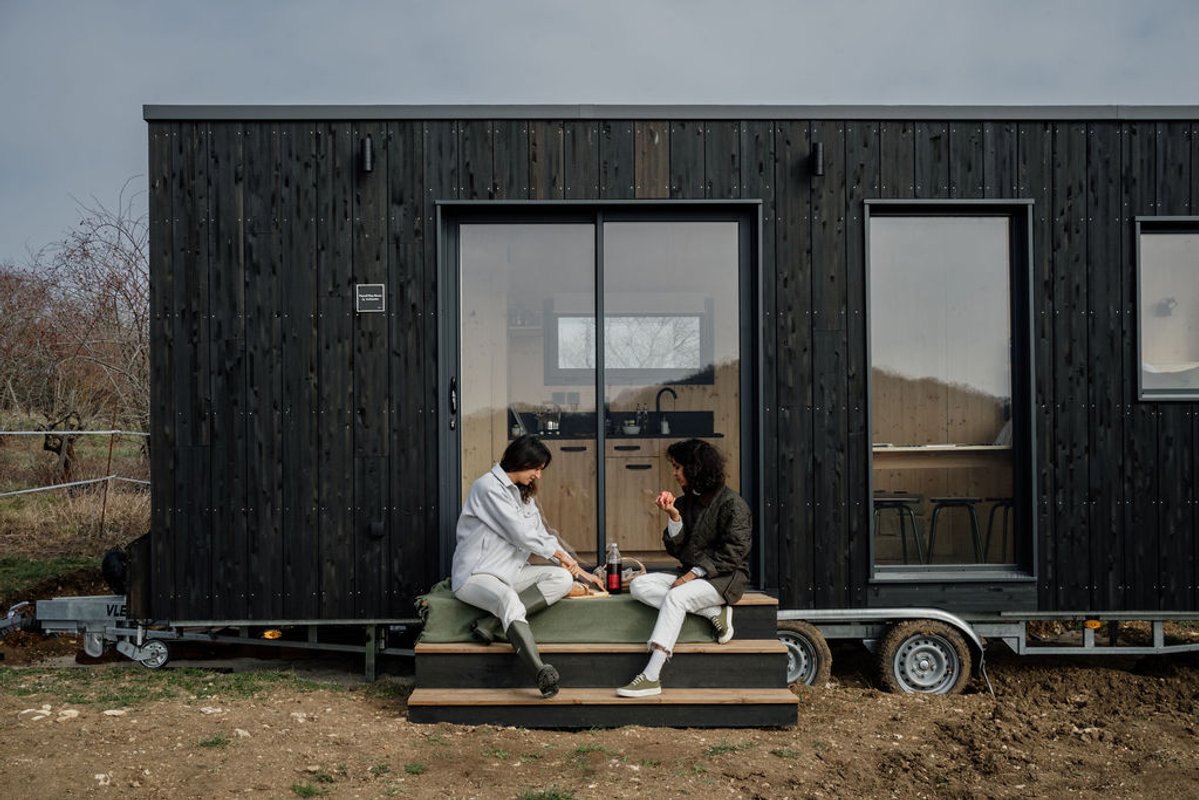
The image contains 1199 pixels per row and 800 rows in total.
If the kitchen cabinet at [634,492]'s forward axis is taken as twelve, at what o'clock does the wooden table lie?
The wooden table is roughly at 9 o'clock from the kitchen cabinet.

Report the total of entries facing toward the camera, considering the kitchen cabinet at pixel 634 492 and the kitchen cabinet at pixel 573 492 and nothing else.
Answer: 2

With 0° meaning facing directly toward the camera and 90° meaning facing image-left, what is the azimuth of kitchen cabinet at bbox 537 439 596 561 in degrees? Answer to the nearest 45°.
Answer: approximately 0°

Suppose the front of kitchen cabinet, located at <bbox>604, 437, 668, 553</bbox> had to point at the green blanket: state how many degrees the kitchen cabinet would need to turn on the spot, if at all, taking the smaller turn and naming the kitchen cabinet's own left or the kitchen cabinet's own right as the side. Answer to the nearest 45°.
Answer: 0° — it already faces it

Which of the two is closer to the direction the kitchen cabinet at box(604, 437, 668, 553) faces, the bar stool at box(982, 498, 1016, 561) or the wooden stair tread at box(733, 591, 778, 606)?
the wooden stair tread

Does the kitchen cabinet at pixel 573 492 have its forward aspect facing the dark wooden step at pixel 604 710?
yes

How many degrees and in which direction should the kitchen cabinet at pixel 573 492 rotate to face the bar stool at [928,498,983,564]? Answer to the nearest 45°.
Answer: approximately 90° to its left

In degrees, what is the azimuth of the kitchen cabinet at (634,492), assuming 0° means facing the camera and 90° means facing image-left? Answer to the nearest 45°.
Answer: approximately 0°

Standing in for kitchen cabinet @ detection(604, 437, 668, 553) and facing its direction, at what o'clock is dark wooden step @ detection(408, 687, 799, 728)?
The dark wooden step is roughly at 12 o'clock from the kitchen cabinet.

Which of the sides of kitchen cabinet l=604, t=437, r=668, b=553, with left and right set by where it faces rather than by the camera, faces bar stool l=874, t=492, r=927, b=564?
left

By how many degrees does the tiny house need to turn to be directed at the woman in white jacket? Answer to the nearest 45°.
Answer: approximately 45° to its right
